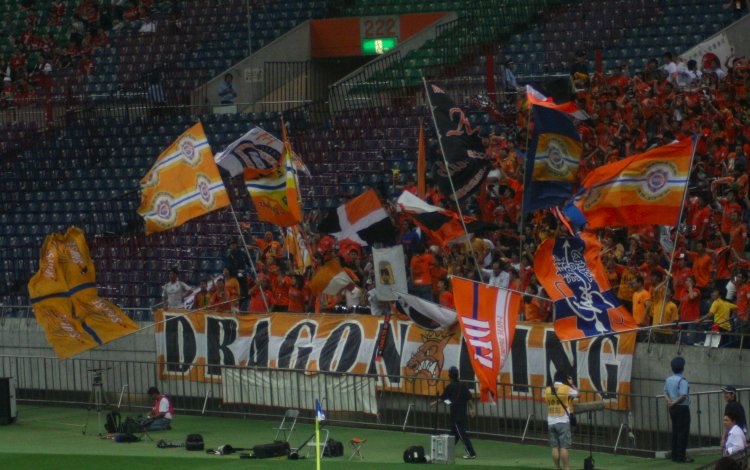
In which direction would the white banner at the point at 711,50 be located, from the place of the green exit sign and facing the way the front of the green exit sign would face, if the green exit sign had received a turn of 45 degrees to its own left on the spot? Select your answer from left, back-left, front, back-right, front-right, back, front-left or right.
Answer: front

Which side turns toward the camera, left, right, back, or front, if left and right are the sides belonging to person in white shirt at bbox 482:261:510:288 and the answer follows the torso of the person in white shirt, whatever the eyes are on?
front

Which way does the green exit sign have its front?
toward the camera

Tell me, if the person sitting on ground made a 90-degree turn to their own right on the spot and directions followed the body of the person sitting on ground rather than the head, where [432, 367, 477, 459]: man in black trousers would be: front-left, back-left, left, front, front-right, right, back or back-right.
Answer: back-right

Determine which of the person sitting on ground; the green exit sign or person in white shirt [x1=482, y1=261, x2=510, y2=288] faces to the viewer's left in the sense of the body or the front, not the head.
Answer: the person sitting on ground

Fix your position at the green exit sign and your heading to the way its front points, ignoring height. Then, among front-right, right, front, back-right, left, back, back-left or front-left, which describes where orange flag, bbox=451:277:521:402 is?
front

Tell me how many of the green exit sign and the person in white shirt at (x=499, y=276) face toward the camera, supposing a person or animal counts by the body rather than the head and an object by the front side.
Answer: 2

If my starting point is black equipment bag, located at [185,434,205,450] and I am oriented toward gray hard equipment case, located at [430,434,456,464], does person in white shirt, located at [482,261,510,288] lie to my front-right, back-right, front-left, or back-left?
front-left

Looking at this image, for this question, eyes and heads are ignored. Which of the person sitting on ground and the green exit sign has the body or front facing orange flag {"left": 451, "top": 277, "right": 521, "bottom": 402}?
the green exit sign

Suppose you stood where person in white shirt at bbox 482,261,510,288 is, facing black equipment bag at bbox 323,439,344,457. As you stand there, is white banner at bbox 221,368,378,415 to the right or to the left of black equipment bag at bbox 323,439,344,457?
right
